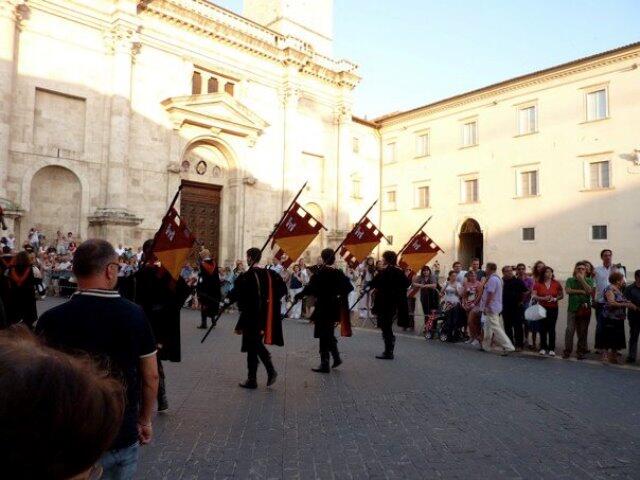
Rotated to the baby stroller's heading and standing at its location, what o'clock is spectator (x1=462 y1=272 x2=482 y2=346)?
The spectator is roughly at 9 o'clock from the baby stroller.

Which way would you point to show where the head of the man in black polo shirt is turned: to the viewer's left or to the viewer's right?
to the viewer's right

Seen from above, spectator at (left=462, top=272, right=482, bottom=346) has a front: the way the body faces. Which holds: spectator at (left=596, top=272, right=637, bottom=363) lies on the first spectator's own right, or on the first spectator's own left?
on the first spectator's own left

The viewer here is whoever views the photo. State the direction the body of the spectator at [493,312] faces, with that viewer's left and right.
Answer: facing to the left of the viewer

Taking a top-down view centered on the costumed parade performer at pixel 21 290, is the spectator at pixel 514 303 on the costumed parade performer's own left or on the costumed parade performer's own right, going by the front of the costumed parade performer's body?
on the costumed parade performer's own right

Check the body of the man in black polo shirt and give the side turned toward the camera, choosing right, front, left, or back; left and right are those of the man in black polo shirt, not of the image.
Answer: back

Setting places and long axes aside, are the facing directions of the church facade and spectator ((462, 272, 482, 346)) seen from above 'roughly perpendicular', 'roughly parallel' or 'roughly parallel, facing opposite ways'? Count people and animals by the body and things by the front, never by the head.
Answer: roughly perpendicular

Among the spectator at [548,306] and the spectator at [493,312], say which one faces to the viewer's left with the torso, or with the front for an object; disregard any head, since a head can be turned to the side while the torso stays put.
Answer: the spectator at [493,312]
